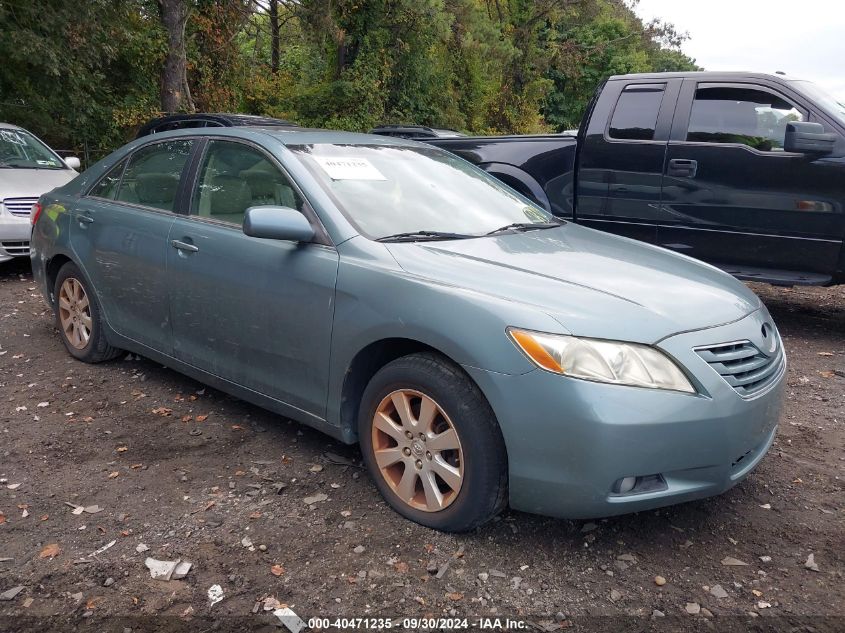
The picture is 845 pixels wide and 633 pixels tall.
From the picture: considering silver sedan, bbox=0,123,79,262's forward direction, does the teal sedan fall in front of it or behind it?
in front

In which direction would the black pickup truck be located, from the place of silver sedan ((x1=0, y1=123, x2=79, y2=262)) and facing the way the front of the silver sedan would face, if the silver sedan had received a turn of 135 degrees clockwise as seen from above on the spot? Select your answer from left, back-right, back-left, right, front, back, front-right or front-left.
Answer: back

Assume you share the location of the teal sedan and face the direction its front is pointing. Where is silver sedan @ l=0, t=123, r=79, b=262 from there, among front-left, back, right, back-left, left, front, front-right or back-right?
back

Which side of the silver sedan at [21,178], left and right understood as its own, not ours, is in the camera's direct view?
front

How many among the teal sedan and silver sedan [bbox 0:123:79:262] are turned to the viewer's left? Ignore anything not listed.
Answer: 0

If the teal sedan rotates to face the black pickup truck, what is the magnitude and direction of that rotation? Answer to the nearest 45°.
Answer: approximately 90° to its left
